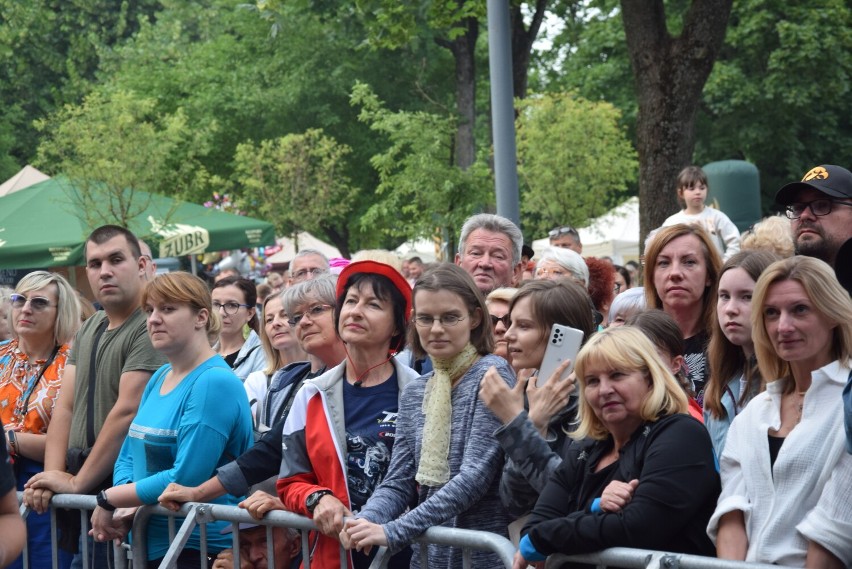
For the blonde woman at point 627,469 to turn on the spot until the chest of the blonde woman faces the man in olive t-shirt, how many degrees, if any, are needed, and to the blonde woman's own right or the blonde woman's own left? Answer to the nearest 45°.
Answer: approximately 90° to the blonde woman's own right

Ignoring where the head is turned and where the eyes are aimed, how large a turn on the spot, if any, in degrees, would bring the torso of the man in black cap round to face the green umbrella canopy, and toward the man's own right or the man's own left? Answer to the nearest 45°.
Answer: approximately 90° to the man's own right

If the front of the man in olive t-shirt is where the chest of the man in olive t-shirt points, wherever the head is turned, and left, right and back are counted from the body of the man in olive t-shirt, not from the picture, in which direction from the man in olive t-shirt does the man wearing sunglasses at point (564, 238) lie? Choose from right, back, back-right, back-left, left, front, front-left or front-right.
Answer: back

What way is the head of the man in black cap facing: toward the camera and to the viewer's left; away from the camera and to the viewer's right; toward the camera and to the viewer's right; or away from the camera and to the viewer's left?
toward the camera and to the viewer's left

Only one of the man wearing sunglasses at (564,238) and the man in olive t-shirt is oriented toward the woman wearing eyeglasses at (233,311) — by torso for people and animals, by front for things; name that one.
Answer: the man wearing sunglasses

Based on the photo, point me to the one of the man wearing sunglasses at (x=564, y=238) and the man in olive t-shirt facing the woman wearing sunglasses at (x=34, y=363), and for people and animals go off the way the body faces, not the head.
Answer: the man wearing sunglasses

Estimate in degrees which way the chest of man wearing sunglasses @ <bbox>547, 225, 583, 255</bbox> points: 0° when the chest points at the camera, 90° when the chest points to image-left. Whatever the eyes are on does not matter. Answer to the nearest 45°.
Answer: approximately 45°

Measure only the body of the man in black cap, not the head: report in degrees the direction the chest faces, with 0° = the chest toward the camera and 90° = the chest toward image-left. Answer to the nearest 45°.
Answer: approximately 45°

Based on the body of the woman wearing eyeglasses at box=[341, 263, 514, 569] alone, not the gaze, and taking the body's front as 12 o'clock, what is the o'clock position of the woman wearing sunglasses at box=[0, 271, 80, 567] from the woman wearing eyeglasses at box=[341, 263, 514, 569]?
the woman wearing sunglasses at box=[0, 271, 80, 567] is roughly at 3 o'clock from the woman wearing eyeglasses at box=[341, 263, 514, 569].

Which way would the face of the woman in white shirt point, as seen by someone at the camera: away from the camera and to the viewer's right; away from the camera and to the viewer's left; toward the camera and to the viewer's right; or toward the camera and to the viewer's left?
toward the camera and to the viewer's left

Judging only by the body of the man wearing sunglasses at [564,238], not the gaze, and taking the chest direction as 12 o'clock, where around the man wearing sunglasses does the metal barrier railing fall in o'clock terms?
The metal barrier railing is roughly at 11 o'clock from the man wearing sunglasses.

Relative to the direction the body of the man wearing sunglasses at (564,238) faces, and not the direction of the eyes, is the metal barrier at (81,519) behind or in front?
in front

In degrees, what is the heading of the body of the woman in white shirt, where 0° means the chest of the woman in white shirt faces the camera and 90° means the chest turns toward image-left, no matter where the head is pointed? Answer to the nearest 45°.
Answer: approximately 45°

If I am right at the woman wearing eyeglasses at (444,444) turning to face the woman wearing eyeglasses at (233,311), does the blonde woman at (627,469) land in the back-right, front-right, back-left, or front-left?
back-right
